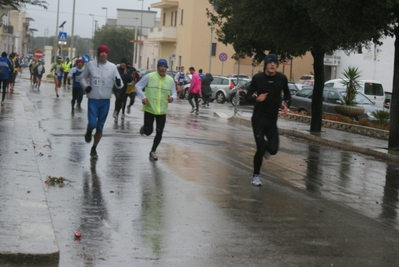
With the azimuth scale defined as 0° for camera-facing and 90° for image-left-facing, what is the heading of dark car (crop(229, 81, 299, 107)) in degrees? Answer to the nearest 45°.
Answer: approximately 90°

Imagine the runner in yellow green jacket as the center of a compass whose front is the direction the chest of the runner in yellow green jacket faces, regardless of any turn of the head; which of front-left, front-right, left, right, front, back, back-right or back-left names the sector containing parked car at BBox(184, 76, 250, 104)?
back

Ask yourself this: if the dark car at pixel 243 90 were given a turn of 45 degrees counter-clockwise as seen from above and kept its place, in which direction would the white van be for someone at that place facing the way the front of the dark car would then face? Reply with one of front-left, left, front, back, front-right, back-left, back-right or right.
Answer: left

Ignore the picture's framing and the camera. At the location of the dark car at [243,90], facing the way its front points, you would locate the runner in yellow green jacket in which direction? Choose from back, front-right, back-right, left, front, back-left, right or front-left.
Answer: left

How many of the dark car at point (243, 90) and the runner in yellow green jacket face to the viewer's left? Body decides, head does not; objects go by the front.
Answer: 1

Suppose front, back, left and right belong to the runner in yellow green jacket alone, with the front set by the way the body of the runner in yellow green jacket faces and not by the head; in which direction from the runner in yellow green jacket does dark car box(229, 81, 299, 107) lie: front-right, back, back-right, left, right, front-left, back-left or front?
back

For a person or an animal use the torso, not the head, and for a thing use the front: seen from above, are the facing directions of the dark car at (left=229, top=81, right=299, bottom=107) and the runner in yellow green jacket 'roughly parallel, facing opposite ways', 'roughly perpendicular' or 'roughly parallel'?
roughly perpendicular

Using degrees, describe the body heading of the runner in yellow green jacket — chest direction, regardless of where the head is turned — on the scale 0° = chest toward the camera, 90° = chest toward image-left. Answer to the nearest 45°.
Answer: approximately 0°

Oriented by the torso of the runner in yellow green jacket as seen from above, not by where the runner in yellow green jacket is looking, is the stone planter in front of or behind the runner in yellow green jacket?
behind

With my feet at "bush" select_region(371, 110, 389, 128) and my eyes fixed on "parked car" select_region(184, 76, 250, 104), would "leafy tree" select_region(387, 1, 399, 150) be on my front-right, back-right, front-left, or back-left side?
back-left
